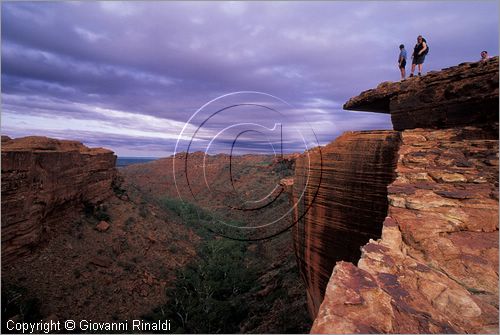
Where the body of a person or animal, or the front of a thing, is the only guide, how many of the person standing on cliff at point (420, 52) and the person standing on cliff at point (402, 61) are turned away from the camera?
0

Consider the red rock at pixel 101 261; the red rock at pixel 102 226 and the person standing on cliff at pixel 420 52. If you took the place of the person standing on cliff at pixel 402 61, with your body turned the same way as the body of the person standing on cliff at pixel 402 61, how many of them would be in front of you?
2

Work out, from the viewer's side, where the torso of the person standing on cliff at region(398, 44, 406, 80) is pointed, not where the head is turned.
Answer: to the viewer's left

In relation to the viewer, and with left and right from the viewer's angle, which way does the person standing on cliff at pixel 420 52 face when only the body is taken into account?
facing the viewer and to the left of the viewer
